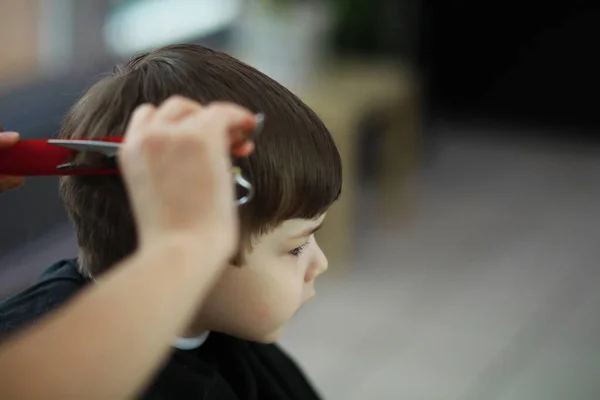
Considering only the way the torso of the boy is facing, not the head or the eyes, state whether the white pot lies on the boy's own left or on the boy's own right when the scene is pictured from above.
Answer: on the boy's own left

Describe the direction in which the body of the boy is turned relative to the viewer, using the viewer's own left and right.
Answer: facing to the right of the viewer

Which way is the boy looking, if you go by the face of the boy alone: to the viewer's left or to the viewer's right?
to the viewer's right
